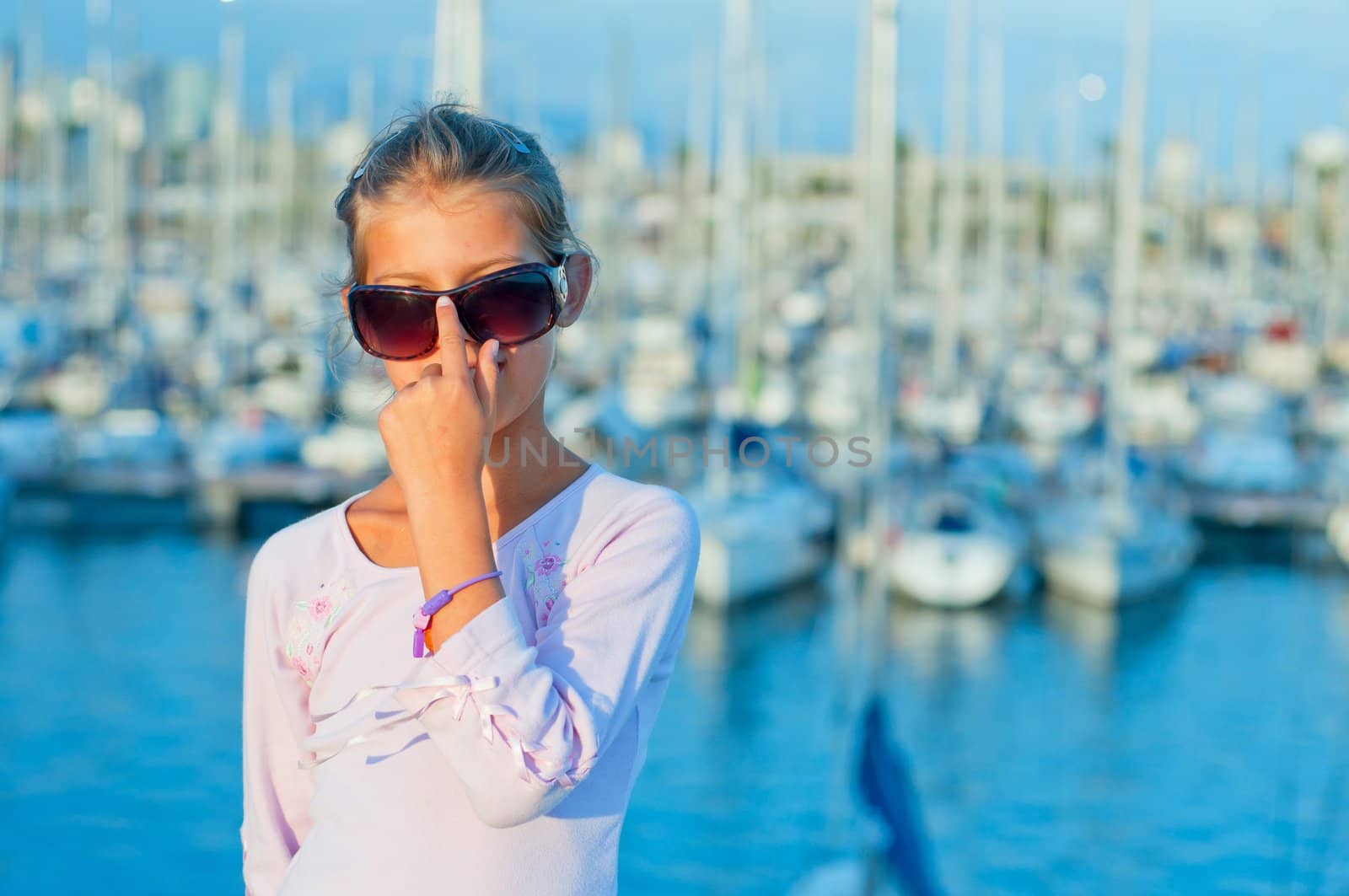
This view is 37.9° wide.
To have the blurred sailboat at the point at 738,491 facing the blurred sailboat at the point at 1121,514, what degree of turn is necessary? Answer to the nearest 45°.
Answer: approximately 135° to its left

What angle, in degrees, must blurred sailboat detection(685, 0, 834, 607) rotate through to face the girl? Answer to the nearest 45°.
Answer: approximately 45° to its left

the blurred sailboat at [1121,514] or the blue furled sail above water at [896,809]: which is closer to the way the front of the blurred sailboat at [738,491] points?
the blue furled sail above water

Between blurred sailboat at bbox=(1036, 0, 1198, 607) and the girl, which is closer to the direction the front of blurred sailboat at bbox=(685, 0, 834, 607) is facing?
the girl

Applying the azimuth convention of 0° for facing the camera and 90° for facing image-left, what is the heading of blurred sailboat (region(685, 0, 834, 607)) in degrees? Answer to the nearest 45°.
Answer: approximately 45°

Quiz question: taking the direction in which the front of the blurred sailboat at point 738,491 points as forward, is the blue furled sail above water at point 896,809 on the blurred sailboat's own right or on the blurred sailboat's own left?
on the blurred sailboat's own left
